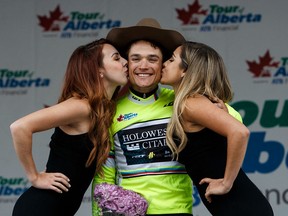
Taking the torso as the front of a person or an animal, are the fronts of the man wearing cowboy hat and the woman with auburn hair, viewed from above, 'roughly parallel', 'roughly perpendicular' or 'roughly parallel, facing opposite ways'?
roughly perpendicular

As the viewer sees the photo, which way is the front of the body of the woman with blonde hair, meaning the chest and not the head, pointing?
to the viewer's left

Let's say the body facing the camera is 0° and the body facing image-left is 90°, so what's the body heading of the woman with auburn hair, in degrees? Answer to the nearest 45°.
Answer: approximately 270°

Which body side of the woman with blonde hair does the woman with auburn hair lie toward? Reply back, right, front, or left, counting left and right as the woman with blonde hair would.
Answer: front

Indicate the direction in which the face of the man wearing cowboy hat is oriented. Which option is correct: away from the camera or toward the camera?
toward the camera

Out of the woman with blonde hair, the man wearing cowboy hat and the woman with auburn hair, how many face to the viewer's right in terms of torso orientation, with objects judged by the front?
1

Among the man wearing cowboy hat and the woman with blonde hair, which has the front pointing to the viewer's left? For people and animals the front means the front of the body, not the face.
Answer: the woman with blonde hair

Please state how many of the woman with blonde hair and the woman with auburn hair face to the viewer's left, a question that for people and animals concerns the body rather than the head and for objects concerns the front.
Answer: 1

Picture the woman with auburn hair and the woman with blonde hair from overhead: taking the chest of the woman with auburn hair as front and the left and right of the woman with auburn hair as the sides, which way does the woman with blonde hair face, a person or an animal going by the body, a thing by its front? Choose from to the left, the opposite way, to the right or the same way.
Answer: the opposite way

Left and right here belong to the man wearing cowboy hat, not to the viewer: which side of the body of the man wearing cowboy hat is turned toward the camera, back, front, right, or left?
front

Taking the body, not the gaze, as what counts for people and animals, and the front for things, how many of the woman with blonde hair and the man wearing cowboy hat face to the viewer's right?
0

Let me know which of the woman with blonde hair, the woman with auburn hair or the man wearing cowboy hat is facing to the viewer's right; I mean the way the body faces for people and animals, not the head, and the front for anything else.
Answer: the woman with auburn hair

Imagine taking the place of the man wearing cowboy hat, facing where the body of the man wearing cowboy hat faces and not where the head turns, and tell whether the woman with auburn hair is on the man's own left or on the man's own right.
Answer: on the man's own right

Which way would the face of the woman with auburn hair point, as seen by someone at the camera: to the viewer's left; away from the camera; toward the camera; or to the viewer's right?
to the viewer's right
